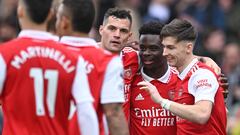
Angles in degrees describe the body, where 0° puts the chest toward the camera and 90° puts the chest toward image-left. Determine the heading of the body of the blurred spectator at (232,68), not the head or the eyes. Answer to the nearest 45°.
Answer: approximately 0°

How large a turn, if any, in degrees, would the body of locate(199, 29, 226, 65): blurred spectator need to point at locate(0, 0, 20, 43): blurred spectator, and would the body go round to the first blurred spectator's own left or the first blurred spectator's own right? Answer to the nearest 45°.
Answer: approximately 90° to the first blurred spectator's own right

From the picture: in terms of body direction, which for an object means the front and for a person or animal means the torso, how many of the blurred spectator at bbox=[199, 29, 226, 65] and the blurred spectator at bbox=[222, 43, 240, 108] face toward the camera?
2

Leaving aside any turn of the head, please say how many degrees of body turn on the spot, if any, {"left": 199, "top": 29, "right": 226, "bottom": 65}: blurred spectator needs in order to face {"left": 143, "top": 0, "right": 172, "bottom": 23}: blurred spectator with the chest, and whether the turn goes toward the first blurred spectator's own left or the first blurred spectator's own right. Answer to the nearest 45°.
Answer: approximately 90° to the first blurred spectator's own right

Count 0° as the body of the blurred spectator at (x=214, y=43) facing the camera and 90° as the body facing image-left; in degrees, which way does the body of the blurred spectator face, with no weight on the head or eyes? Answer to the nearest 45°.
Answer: approximately 0°
